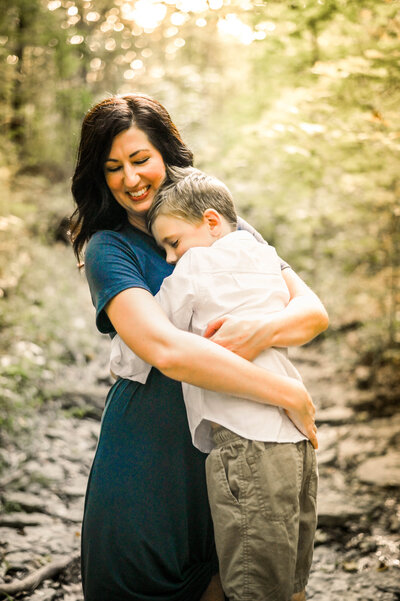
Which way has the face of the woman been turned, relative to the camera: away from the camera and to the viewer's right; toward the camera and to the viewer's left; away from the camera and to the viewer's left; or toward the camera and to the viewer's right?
toward the camera and to the viewer's right

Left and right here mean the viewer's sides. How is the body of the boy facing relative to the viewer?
facing away from the viewer and to the left of the viewer

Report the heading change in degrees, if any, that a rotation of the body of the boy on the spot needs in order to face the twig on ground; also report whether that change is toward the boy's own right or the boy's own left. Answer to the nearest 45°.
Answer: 0° — they already face it
